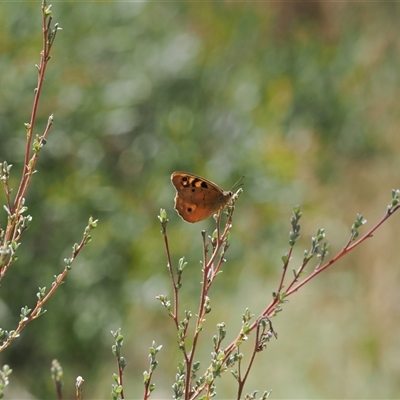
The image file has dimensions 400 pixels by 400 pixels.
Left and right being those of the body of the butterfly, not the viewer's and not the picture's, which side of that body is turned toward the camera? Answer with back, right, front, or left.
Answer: right
